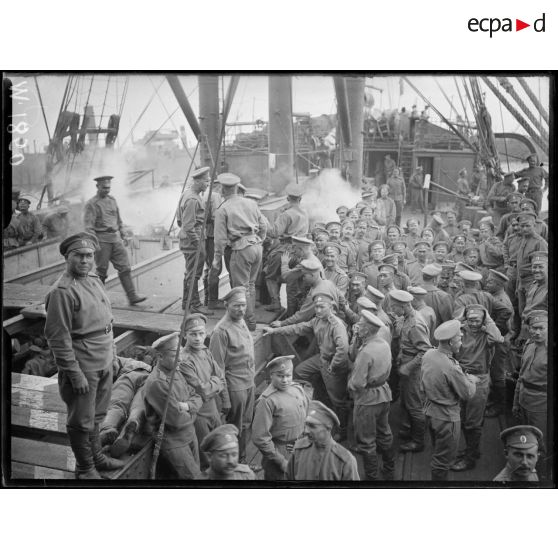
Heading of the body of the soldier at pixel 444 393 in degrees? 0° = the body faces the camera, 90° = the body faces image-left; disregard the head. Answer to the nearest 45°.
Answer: approximately 225°

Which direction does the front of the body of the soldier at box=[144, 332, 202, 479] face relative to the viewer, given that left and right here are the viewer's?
facing the viewer and to the right of the viewer

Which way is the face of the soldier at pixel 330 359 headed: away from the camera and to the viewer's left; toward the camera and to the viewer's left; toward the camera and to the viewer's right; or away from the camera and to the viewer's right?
toward the camera and to the viewer's left

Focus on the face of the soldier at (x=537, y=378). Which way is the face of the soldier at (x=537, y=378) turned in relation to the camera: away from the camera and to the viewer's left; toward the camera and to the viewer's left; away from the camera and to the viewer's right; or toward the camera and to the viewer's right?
toward the camera and to the viewer's left

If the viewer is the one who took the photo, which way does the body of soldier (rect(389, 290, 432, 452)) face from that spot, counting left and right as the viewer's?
facing to the left of the viewer

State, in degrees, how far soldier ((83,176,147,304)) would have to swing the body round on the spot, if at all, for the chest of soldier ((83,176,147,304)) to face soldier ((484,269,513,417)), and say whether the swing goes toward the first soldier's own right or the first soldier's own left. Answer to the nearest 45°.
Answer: approximately 45° to the first soldier's own left
